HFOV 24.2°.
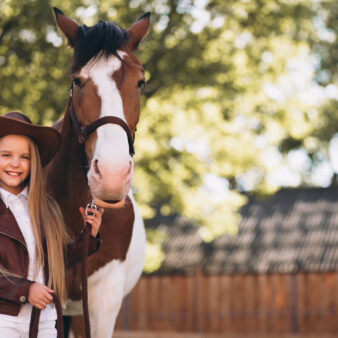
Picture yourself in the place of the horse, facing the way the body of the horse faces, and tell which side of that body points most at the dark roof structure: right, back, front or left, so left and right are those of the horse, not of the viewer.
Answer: back

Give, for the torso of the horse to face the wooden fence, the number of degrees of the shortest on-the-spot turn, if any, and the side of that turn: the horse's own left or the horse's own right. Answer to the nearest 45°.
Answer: approximately 180°

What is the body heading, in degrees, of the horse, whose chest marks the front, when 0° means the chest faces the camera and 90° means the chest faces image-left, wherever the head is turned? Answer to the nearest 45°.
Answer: approximately 0°
